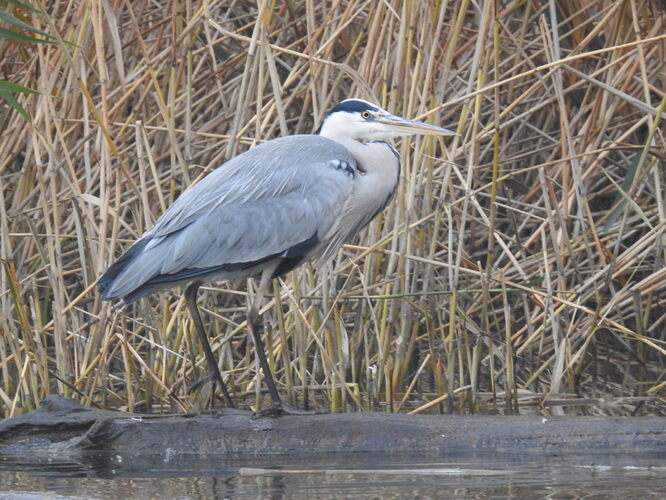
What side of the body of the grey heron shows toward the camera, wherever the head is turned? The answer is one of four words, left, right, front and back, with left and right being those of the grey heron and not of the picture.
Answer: right
